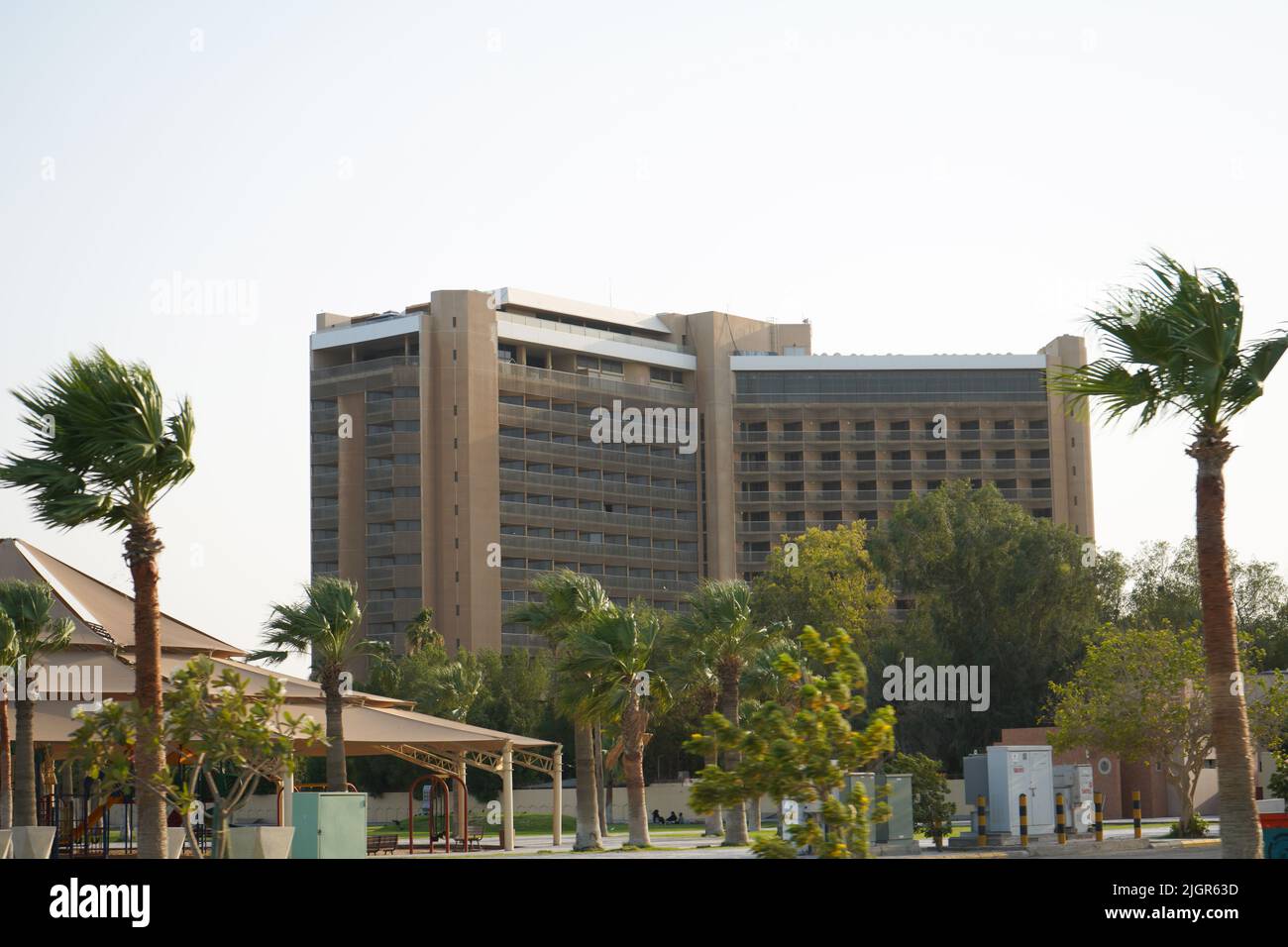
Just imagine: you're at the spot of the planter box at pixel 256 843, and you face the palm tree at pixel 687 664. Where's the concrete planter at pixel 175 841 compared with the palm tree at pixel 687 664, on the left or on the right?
left

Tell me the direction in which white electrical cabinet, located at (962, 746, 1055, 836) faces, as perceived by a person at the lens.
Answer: facing the viewer and to the right of the viewer

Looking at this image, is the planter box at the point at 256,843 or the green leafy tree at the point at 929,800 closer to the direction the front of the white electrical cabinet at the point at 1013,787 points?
the planter box

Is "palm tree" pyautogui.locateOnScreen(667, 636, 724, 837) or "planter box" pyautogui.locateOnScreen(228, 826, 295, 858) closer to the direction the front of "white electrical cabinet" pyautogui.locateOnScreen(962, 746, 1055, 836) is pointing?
the planter box

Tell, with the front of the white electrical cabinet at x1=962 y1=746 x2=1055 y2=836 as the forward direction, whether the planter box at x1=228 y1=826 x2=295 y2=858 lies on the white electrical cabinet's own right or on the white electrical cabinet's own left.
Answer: on the white electrical cabinet's own right

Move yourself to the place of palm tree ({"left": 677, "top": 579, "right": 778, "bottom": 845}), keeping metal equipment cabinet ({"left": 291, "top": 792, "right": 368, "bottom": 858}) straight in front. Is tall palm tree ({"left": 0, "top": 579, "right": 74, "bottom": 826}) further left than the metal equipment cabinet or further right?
right

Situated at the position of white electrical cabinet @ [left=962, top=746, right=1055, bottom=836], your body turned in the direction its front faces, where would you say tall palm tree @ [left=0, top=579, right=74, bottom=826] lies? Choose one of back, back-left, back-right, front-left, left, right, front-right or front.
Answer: back-right

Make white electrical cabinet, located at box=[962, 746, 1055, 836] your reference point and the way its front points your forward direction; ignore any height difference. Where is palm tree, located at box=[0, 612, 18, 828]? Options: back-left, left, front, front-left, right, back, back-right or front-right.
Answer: back-right

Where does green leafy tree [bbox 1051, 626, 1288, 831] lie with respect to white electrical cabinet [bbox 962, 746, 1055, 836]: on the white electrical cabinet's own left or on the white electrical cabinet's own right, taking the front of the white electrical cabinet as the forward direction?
on the white electrical cabinet's own left

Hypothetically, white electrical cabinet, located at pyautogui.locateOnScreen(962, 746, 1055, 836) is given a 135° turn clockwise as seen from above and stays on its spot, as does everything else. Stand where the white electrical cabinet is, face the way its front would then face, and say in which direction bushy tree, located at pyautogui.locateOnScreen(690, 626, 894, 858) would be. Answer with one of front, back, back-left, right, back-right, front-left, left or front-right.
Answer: left

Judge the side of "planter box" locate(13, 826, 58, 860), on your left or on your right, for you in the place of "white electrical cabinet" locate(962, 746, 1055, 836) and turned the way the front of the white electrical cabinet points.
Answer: on your right
